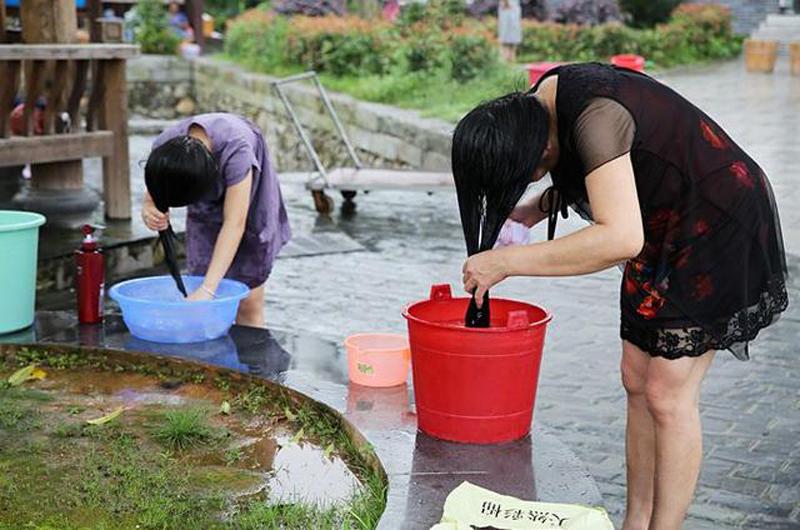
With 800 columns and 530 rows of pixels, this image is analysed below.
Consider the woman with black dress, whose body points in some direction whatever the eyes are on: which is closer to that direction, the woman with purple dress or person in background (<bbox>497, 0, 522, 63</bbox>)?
the woman with purple dress

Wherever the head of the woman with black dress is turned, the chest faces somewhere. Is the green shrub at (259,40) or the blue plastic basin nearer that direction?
the blue plastic basin

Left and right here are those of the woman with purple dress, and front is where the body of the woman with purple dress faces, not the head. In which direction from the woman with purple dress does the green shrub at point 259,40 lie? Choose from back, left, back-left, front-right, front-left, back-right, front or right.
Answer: back-right

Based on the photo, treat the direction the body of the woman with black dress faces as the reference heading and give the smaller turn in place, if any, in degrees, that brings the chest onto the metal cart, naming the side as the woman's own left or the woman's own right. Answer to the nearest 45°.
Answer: approximately 90° to the woman's own right

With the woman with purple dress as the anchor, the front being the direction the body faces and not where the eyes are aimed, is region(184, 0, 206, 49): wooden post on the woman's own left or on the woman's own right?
on the woman's own right

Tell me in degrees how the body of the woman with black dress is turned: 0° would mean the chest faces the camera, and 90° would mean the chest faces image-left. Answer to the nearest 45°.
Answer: approximately 90°

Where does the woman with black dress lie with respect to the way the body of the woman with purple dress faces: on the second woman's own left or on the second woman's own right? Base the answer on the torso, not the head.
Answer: on the second woman's own left

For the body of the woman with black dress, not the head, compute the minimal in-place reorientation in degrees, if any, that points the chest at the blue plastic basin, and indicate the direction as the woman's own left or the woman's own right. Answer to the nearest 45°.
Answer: approximately 45° to the woman's own right

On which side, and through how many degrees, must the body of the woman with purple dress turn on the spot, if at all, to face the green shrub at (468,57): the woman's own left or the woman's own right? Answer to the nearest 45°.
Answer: approximately 135° to the woman's own right

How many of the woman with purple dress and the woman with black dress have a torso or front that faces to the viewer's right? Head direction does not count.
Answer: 0

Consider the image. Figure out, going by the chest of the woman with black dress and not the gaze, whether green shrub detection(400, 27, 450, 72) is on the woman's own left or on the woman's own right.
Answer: on the woman's own right

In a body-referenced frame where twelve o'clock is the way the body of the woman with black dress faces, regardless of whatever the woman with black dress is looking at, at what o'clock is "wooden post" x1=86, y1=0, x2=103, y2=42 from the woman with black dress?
The wooden post is roughly at 2 o'clock from the woman with black dress.

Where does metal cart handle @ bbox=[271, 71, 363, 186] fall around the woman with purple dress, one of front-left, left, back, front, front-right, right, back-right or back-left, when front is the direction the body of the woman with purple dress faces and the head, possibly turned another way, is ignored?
back-right

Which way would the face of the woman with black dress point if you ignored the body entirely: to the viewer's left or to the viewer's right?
to the viewer's left
